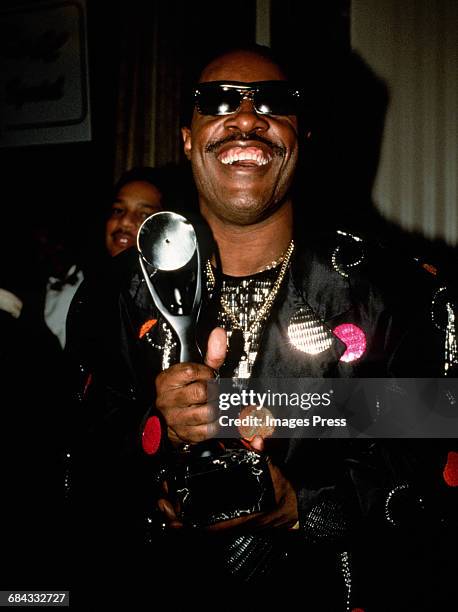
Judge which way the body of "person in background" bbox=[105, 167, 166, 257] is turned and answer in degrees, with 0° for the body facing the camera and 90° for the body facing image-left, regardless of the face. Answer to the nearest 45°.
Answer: approximately 45°

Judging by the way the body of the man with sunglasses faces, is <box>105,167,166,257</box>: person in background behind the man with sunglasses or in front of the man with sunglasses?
behind

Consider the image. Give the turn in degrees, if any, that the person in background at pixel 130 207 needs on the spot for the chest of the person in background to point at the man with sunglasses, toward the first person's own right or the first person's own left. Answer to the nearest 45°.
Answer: approximately 45° to the first person's own left

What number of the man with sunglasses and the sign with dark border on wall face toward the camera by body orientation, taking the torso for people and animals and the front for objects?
2

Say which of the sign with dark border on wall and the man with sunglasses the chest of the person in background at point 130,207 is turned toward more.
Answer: the man with sunglasses

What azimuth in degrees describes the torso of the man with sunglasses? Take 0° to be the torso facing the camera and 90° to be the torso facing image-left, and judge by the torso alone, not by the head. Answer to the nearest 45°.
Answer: approximately 0°

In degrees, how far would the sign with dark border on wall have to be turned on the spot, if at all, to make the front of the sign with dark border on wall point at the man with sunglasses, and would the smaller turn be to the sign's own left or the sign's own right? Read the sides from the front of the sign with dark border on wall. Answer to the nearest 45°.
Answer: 0° — it already faces them

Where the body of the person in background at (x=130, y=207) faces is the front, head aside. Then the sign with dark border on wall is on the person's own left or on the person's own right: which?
on the person's own right
